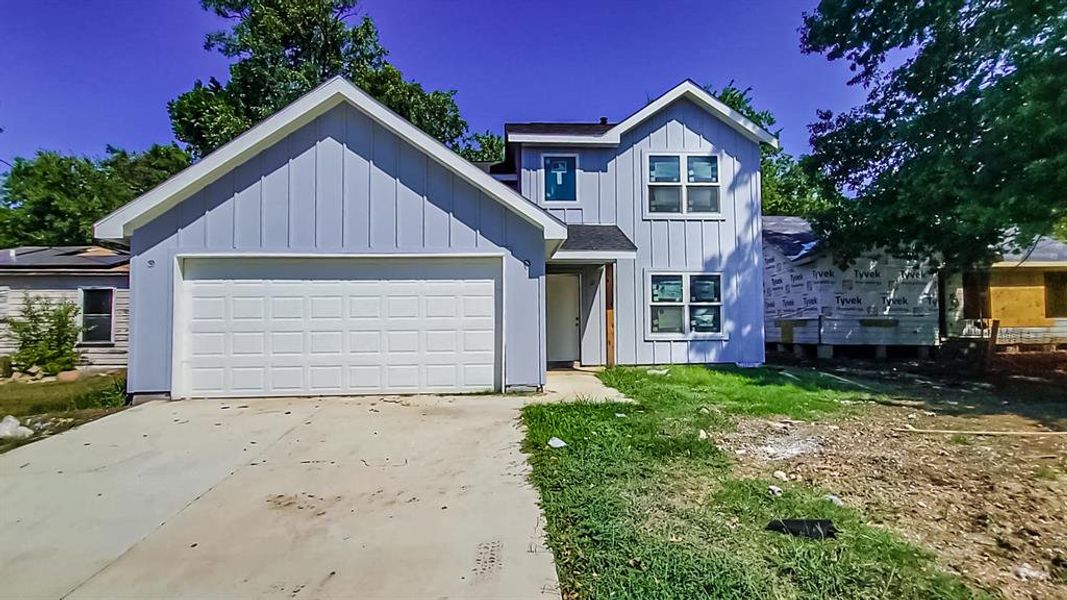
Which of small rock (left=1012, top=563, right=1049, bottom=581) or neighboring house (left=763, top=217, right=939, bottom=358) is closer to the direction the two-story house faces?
the small rock

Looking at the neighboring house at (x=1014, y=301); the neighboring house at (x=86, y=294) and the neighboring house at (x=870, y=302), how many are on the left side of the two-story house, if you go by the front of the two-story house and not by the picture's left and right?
2

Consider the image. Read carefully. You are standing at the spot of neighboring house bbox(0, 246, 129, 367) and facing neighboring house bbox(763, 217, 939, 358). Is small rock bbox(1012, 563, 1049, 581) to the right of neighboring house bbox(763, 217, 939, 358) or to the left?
right

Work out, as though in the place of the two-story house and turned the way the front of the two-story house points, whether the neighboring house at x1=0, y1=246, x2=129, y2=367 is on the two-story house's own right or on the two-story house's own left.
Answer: on the two-story house's own right

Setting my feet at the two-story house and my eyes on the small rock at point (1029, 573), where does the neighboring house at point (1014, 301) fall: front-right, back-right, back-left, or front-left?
front-left

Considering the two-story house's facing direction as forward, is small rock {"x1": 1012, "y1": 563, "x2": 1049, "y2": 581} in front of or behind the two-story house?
in front

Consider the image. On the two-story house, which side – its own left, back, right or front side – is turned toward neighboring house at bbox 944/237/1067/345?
left

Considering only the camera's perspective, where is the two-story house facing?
facing the viewer

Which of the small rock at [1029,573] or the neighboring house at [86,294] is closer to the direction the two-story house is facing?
the small rock

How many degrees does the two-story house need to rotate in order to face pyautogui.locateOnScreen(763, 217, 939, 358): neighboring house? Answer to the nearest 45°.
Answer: approximately 90° to its left

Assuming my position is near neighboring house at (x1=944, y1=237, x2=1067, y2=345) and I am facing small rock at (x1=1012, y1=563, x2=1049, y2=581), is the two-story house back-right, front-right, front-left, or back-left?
front-right
